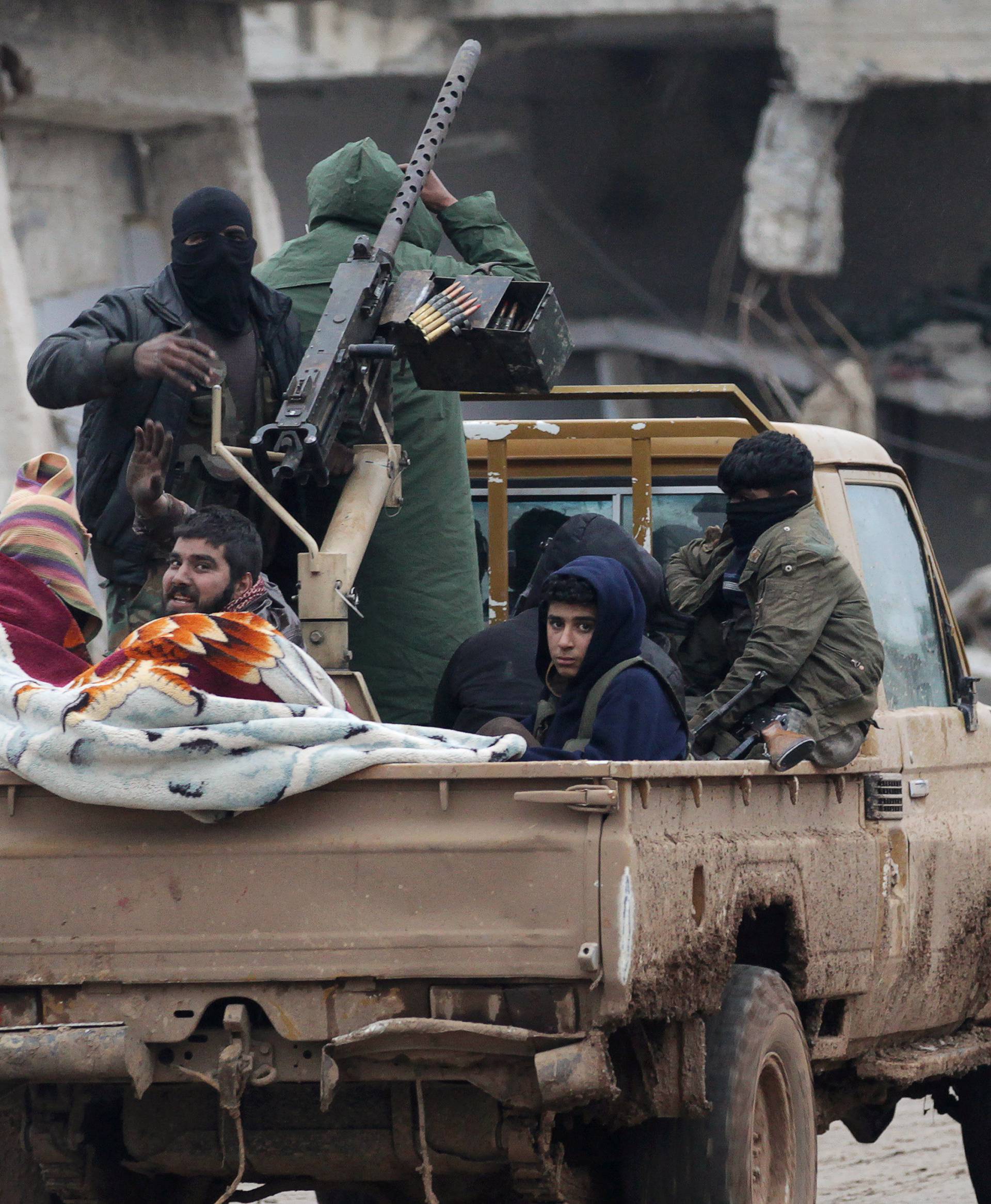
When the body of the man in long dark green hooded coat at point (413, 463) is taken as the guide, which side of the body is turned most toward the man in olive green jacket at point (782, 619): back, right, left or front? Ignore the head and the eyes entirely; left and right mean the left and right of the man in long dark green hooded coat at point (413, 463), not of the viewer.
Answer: right

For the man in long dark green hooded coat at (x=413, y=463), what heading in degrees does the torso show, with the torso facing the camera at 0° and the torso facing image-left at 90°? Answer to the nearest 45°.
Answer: approximately 225°

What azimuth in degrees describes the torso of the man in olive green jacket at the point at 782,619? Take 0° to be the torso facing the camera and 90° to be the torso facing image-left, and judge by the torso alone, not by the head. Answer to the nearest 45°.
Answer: approximately 45°

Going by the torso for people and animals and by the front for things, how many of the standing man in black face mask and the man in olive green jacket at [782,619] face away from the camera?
0

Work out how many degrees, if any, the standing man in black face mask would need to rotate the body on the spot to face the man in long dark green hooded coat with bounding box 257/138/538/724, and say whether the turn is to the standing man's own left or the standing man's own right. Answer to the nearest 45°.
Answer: approximately 90° to the standing man's own left

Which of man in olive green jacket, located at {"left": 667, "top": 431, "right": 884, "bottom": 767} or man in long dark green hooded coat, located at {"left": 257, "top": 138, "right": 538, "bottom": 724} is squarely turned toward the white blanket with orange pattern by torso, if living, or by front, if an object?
man in olive green jacket, located at {"left": 667, "top": 431, "right": 884, "bottom": 767}

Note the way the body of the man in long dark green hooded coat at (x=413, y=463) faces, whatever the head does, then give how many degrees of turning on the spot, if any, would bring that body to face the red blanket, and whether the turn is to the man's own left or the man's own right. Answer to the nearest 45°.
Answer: approximately 180°

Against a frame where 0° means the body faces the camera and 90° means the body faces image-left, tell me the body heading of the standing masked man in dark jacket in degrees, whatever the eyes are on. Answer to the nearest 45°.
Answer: approximately 315°

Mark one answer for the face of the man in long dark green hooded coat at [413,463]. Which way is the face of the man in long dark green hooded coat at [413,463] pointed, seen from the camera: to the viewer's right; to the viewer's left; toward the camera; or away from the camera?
away from the camera
